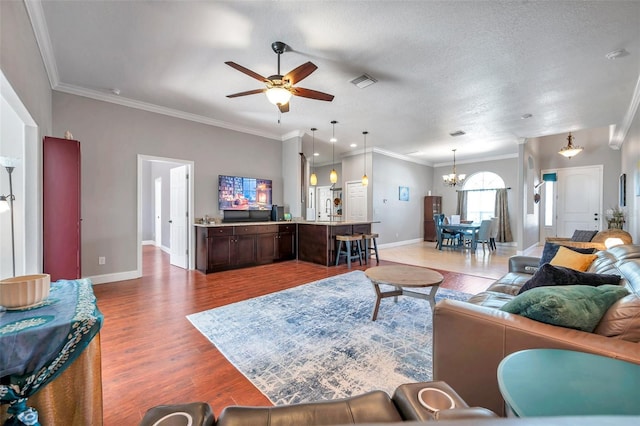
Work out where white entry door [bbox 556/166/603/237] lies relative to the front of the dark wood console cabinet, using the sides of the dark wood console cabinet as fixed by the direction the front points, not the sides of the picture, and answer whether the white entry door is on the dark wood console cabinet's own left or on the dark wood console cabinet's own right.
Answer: on the dark wood console cabinet's own left

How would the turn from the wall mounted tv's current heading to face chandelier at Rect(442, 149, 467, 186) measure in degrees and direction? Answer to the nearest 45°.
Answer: approximately 45° to its left

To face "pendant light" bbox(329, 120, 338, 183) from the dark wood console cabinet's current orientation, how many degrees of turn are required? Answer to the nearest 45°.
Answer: approximately 45° to its left

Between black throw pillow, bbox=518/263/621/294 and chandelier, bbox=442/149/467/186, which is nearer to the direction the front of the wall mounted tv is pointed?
the black throw pillow

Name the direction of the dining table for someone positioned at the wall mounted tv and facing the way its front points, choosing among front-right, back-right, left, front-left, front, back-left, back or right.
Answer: front-left

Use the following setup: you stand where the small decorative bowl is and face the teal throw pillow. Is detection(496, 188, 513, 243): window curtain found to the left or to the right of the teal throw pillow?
left

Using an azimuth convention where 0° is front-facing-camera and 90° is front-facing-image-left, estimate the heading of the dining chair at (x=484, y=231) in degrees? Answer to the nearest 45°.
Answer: approximately 135°

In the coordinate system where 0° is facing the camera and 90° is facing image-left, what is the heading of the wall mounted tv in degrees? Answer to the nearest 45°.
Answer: approximately 315°

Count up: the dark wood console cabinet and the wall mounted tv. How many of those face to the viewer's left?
0
